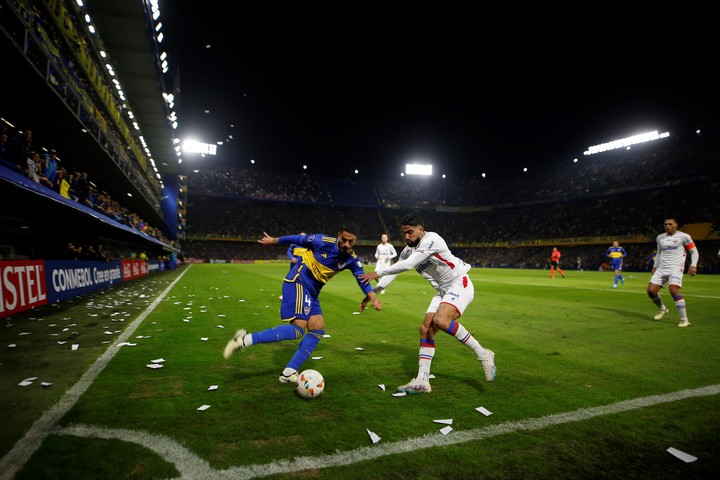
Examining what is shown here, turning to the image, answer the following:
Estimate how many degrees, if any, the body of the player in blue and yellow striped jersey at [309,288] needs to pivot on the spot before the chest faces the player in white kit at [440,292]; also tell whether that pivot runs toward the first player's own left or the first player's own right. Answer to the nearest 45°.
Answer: approximately 45° to the first player's own left

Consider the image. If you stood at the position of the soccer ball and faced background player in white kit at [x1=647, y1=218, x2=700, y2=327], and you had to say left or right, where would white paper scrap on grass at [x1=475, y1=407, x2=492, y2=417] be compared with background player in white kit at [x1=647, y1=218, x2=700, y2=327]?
right

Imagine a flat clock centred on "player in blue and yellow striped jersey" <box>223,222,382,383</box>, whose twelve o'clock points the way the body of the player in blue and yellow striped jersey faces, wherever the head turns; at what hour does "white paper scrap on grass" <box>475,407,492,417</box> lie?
The white paper scrap on grass is roughly at 12 o'clock from the player in blue and yellow striped jersey.

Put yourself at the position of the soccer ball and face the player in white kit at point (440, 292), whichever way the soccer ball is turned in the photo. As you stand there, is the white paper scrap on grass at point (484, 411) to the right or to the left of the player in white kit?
right

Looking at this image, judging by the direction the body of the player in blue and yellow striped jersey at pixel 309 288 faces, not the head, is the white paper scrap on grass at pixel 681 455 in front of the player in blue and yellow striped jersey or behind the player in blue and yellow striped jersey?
in front

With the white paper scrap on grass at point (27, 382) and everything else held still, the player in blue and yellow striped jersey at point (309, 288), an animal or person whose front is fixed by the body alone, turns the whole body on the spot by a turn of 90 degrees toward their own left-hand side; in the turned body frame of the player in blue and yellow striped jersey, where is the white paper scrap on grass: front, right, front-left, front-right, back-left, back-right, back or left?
back-left

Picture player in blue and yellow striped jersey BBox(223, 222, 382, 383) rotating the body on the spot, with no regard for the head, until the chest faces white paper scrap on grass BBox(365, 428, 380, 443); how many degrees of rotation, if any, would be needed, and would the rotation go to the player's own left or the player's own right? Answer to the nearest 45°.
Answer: approximately 45° to the player's own right

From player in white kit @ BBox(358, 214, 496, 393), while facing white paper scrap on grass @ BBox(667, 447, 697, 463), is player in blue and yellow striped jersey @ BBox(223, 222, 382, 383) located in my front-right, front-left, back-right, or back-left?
back-right

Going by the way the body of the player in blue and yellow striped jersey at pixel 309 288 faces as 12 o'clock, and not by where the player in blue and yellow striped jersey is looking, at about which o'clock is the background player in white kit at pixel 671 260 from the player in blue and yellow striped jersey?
The background player in white kit is roughly at 10 o'clock from the player in blue and yellow striped jersey.

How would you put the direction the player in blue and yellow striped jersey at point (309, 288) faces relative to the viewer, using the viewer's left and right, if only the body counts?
facing the viewer and to the right of the viewer

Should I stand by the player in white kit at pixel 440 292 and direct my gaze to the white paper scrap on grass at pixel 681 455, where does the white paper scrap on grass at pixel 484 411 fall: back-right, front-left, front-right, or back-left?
front-right
